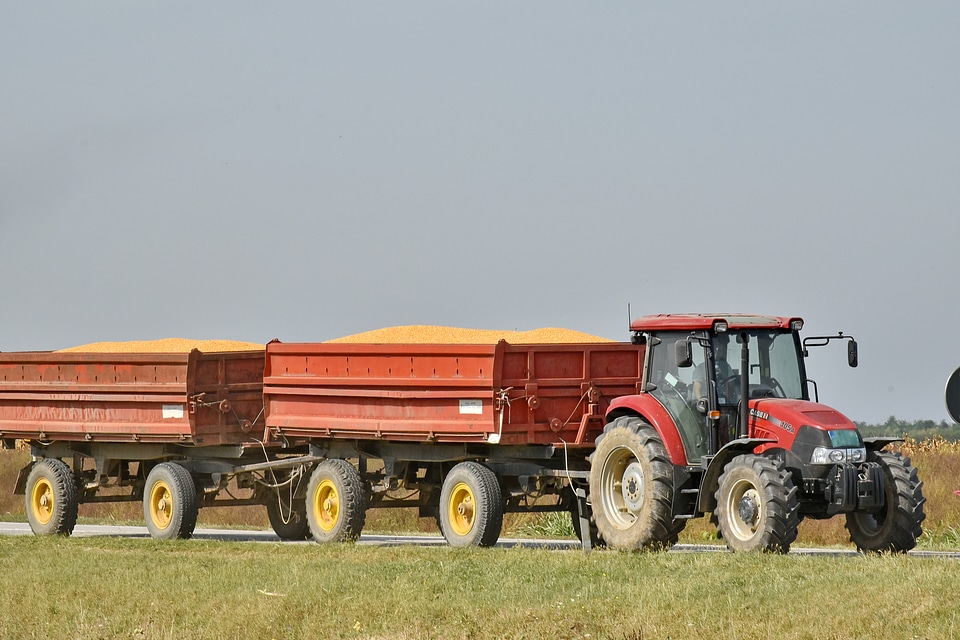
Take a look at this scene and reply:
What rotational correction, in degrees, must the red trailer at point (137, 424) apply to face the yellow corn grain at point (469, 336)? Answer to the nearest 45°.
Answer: approximately 45° to its left

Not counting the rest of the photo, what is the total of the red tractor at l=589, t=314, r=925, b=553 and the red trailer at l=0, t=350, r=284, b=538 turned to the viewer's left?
0

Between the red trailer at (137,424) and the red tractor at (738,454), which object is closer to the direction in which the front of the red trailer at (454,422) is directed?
the red tractor

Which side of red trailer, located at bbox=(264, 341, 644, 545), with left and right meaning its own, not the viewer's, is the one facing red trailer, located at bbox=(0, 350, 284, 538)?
back

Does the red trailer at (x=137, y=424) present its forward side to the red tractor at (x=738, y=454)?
yes

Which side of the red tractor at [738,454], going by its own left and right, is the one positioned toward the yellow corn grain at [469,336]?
back

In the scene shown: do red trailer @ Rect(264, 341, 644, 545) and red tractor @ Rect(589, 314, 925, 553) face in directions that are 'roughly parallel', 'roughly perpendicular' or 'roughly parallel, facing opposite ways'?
roughly parallel

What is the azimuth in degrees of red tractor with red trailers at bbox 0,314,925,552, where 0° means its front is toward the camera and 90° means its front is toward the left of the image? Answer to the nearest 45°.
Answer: approximately 315°

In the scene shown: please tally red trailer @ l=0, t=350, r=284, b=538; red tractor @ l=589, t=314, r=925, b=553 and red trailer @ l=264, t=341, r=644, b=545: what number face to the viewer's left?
0

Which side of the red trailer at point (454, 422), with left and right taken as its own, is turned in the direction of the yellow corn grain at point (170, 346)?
back

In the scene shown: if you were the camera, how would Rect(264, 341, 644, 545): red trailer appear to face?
facing the viewer and to the right of the viewer

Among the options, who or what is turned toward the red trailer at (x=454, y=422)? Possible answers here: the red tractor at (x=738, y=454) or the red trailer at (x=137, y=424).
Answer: the red trailer at (x=137, y=424)

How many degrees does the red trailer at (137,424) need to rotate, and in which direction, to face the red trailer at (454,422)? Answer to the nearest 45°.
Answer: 0° — it already faces it
